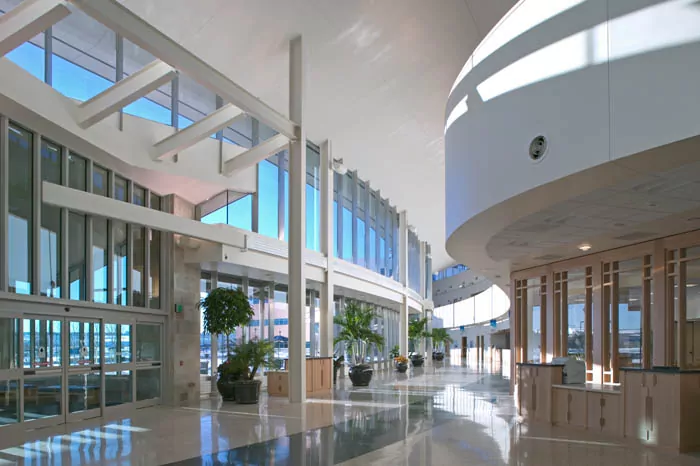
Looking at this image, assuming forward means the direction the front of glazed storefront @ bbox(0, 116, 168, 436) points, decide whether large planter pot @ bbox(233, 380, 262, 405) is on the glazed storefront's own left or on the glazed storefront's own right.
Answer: on the glazed storefront's own left

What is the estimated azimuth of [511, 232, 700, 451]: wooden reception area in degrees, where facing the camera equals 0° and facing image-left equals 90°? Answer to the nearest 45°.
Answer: approximately 45°

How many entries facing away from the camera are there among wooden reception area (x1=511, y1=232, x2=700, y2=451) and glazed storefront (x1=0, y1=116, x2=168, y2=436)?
0

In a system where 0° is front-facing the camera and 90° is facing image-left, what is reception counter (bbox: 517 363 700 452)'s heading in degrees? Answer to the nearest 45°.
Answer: approximately 45°

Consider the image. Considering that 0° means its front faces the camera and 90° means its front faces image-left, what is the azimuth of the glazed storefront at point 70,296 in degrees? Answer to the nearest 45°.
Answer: approximately 315°

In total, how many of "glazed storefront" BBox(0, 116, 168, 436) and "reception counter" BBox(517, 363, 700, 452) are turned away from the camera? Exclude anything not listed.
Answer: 0

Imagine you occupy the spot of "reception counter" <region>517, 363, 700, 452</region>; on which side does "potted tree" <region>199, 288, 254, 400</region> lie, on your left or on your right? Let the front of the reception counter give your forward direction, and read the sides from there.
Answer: on your right

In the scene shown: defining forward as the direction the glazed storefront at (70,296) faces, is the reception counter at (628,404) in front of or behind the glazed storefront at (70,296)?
in front

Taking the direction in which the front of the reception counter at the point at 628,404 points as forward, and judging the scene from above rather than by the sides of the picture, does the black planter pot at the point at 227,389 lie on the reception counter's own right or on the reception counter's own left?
on the reception counter's own right
